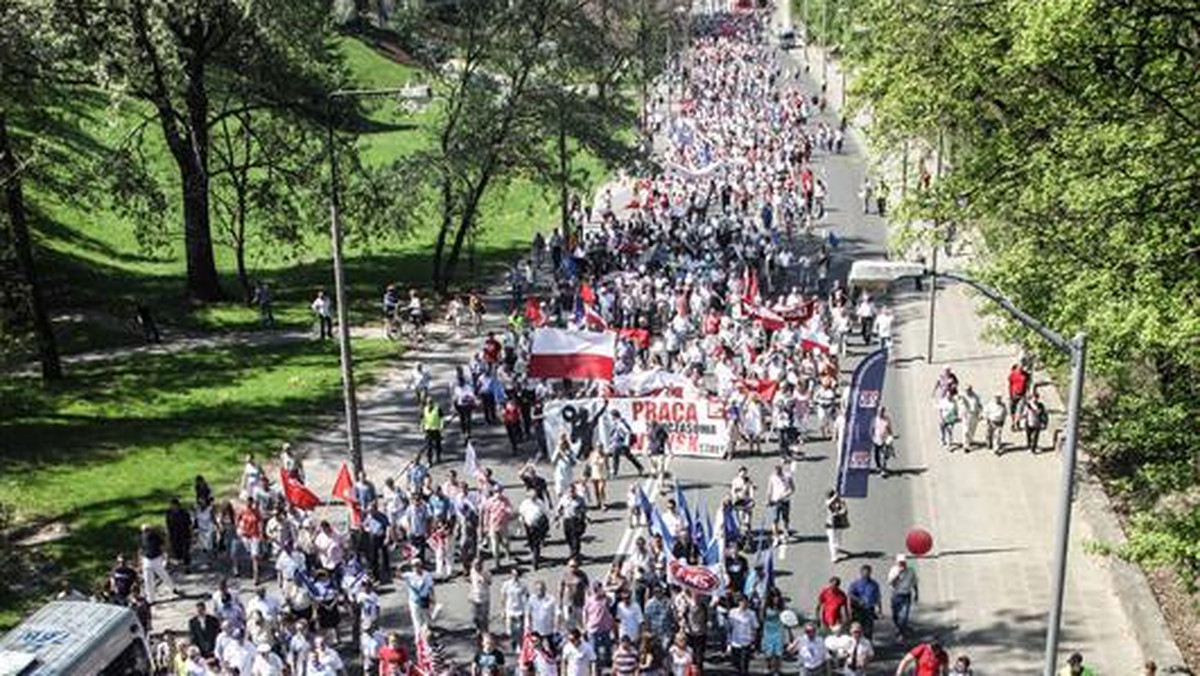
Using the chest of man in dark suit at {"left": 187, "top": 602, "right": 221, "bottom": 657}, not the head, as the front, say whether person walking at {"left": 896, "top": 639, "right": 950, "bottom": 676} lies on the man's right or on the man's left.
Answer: on the man's left

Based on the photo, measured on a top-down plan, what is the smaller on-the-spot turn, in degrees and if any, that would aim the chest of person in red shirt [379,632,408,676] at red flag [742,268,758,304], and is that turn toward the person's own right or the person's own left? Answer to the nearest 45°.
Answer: approximately 135° to the person's own left

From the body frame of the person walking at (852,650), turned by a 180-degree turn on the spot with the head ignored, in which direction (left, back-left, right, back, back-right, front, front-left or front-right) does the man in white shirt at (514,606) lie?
left

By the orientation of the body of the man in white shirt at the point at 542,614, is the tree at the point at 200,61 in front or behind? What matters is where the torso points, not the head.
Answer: behind

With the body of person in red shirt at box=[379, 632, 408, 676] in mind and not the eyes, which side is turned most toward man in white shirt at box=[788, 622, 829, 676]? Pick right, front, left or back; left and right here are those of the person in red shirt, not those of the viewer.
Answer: left

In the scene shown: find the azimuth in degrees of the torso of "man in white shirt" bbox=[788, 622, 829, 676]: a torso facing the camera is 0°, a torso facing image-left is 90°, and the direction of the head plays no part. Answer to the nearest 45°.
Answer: approximately 0°

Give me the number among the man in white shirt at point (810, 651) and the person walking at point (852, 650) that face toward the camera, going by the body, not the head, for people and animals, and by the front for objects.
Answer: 2

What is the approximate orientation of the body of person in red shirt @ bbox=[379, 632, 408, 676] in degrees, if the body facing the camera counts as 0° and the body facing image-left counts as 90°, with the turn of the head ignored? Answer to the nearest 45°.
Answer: approximately 0°

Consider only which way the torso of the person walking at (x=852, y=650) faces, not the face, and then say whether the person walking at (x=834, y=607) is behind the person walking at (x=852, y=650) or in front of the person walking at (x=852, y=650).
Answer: behind
